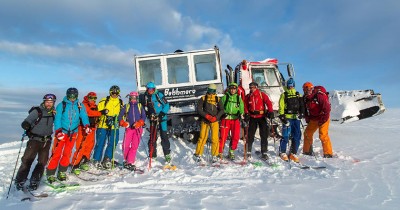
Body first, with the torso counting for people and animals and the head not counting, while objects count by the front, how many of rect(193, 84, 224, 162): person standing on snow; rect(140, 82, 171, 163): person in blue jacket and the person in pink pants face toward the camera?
3

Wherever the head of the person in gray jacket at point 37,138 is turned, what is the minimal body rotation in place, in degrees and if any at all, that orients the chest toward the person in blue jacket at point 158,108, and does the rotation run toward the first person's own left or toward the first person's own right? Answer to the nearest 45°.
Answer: approximately 45° to the first person's own left

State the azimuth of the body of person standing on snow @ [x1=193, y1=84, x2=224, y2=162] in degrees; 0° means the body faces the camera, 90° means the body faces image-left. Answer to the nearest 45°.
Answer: approximately 0°

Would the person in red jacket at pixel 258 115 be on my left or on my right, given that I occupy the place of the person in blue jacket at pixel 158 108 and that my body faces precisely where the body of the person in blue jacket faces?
on my left

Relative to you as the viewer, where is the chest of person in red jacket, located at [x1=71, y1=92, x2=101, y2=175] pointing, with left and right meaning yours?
facing the viewer and to the right of the viewer

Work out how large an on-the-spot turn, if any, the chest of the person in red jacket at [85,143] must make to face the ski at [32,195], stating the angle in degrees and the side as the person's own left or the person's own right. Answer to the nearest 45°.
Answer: approximately 90° to the person's own right

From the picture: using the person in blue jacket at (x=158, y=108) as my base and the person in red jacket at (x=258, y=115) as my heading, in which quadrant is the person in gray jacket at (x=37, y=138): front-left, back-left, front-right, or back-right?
back-right
